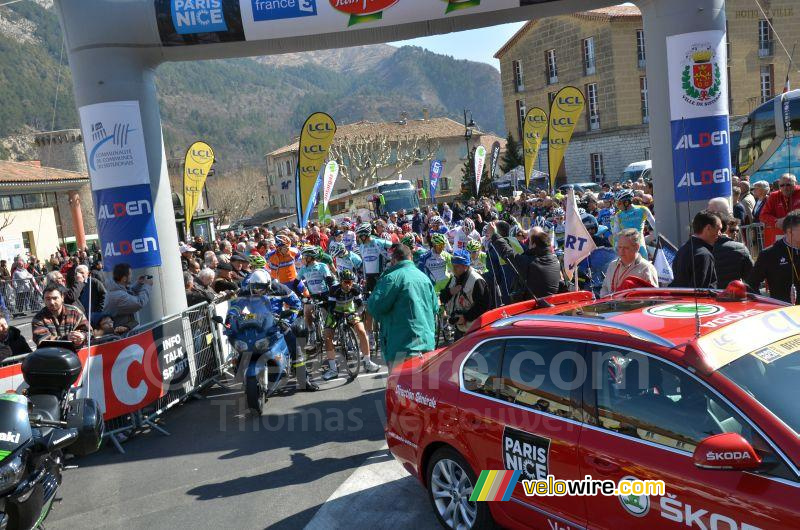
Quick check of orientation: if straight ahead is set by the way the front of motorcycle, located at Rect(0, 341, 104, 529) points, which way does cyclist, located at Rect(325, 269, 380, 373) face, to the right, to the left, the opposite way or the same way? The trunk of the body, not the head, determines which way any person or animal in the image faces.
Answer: the same way

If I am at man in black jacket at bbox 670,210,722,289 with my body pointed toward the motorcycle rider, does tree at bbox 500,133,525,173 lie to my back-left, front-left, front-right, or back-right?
front-right

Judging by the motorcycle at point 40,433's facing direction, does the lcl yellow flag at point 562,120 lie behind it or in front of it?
behind

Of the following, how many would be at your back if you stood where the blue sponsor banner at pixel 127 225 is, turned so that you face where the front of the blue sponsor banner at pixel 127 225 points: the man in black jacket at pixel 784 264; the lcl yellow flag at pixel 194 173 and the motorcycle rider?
1

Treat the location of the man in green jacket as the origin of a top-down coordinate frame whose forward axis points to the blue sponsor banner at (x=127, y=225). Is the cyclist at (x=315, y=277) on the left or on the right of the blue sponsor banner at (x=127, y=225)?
right

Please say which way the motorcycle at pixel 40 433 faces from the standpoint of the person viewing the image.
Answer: facing the viewer and to the left of the viewer

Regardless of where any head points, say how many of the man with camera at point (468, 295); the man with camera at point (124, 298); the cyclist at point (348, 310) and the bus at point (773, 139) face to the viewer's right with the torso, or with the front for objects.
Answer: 1

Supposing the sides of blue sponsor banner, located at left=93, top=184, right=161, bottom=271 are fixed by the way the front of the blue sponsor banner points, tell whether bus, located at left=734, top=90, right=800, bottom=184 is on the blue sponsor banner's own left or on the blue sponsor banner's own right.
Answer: on the blue sponsor banner's own left

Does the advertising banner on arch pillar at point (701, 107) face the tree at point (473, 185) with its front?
no

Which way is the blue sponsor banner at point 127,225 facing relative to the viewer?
toward the camera

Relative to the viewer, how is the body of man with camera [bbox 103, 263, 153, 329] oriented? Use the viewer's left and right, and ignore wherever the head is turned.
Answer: facing to the right of the viewer

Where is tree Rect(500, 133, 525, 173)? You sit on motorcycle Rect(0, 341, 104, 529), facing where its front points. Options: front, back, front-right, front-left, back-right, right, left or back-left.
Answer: back

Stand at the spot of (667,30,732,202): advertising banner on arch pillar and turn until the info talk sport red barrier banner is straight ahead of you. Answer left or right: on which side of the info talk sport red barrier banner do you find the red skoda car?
left

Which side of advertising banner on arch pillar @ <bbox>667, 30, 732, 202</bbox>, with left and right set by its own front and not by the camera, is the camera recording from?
front

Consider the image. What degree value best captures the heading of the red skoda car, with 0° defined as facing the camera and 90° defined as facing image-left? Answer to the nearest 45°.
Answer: approximately 315°
